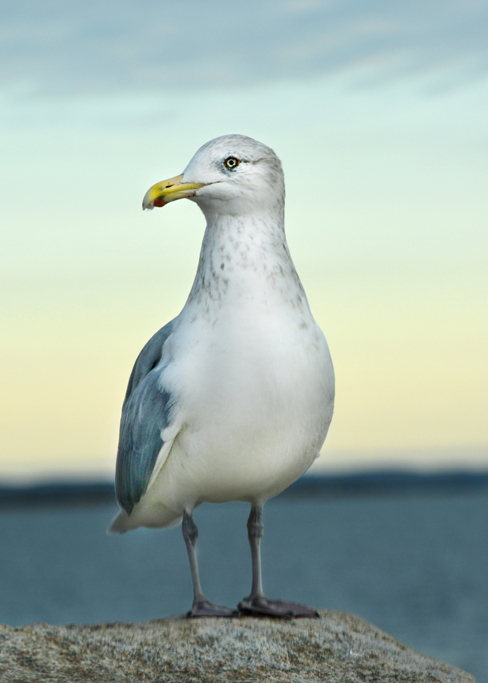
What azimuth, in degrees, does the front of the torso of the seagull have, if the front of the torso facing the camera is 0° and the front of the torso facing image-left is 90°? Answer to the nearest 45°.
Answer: approximately 315°
